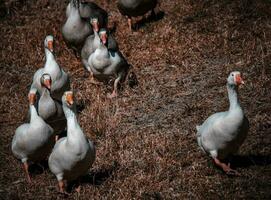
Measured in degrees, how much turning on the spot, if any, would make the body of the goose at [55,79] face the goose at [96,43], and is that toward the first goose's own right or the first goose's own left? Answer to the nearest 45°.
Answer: approximately 135° to the first goose's own left

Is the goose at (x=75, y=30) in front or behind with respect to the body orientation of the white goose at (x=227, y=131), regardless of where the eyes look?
behind

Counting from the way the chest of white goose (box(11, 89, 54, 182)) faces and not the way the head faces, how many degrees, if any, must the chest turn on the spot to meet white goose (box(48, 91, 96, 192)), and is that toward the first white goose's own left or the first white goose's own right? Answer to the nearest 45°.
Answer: approximately 45° to the first white goose's own left

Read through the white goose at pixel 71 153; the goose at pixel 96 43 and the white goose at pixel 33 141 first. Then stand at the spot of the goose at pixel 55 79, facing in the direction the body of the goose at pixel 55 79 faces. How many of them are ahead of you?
2

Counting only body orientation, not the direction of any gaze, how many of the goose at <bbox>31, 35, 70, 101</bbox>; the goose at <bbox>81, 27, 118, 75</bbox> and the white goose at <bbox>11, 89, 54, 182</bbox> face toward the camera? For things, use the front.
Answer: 3

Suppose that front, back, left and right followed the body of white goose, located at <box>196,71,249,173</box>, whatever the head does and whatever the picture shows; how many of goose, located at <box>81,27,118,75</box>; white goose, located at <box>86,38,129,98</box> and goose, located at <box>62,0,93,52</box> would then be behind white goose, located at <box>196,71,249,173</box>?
3

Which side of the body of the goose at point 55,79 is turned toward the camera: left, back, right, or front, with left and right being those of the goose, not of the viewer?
front

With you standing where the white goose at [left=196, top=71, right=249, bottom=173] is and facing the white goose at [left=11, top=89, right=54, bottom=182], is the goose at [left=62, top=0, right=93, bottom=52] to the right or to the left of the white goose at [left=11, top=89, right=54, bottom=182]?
right

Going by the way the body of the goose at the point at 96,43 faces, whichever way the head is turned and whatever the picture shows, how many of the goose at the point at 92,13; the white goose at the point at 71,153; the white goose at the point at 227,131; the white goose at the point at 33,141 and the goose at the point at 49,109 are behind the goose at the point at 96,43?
1

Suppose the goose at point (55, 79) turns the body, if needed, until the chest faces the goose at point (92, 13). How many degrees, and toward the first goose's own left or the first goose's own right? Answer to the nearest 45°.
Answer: approximately 180°

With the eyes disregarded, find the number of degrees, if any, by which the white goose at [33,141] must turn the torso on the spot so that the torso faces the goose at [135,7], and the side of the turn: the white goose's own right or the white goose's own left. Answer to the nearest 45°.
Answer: approximately 135° to the white goose's own left

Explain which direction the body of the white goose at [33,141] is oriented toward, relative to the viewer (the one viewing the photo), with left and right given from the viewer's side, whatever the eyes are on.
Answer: facing the viewer

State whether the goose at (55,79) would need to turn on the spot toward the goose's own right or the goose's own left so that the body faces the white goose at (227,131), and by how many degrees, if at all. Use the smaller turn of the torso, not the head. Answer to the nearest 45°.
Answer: approximately 45° to the goose's own left

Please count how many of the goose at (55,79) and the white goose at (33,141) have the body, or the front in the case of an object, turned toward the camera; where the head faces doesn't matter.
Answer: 2

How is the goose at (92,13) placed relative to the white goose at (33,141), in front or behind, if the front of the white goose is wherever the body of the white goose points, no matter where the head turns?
behind

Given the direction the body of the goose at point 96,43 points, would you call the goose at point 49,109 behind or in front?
in front

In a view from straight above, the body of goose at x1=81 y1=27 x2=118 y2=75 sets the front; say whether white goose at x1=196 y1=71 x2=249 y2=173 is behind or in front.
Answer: in front

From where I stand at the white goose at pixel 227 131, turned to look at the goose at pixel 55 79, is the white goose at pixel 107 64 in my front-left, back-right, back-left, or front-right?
front-right
